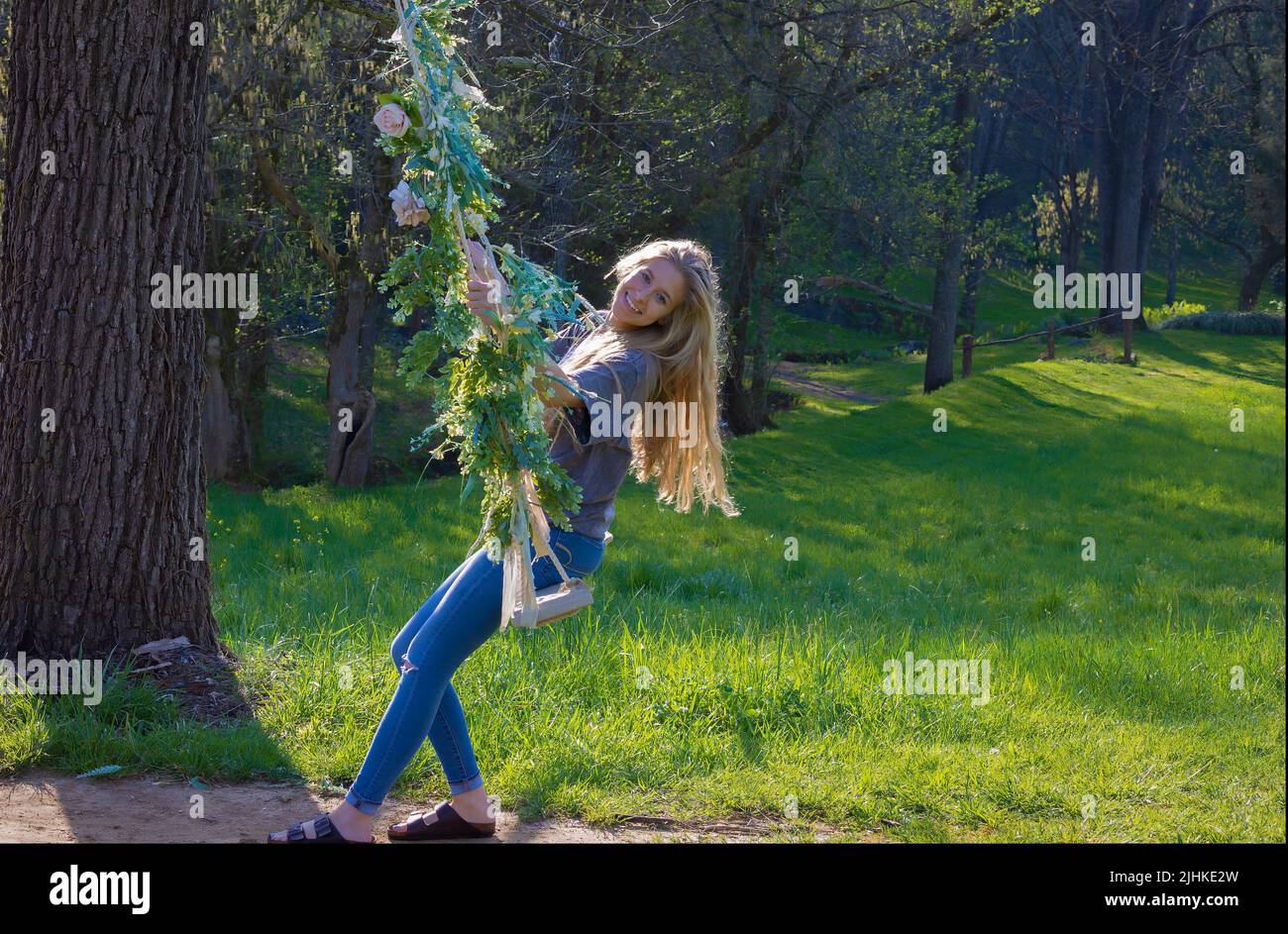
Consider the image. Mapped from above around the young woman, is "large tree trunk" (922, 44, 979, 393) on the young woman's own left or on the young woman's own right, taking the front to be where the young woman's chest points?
on the young woman's own right

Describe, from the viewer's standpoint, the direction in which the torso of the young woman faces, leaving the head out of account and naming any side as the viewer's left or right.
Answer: facing to the left of the viewer
